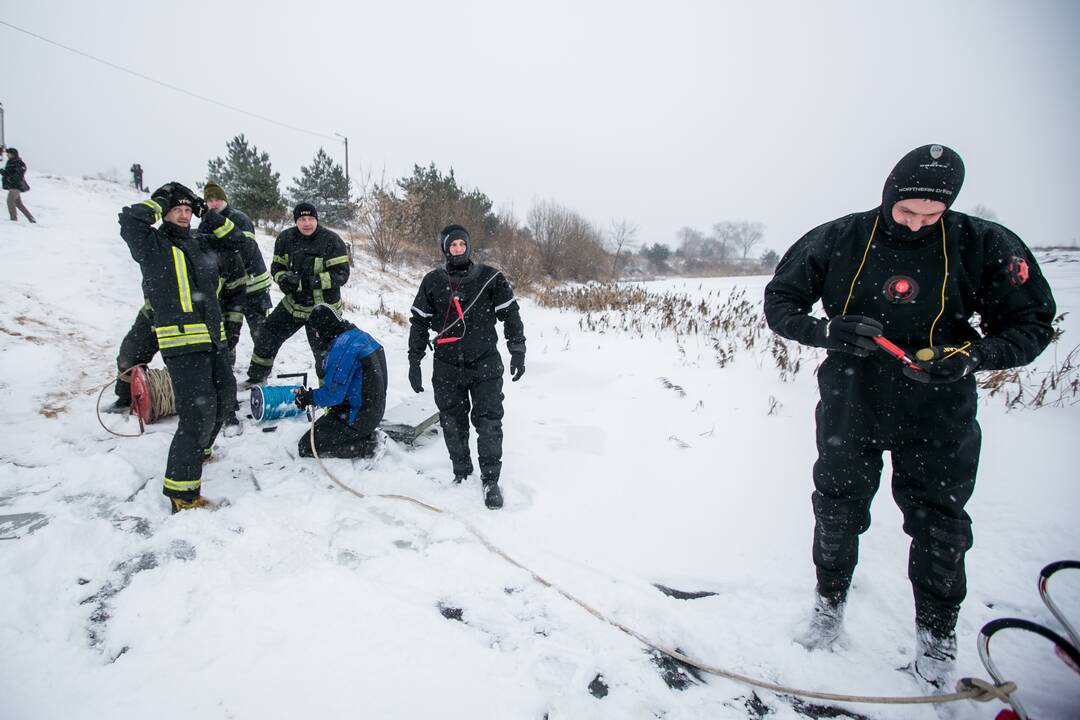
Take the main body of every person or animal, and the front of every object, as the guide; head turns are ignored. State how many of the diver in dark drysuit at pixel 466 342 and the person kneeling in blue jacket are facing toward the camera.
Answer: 1

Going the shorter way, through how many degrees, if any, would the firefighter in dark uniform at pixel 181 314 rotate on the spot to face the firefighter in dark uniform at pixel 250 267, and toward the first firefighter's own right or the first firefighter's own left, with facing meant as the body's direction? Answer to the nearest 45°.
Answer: approximately 135° to the first firefighter's own left

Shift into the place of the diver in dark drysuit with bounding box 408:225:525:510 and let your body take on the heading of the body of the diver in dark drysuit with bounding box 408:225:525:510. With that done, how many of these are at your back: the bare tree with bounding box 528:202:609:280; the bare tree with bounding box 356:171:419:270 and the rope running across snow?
2

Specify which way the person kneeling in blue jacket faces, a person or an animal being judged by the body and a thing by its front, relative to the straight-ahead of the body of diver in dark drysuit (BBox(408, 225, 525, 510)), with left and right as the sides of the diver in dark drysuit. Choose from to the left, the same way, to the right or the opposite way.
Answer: to the right

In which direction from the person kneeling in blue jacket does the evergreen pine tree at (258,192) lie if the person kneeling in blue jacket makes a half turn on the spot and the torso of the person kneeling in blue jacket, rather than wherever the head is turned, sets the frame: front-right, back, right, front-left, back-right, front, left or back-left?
left

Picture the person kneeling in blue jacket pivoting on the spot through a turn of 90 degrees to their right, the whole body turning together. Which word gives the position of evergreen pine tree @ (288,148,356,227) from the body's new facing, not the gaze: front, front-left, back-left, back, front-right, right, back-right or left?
front

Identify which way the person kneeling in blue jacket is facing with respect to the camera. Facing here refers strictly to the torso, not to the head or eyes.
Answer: to the viewer's left

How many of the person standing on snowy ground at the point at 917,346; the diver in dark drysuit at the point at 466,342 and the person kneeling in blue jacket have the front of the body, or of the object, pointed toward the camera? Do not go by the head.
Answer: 2

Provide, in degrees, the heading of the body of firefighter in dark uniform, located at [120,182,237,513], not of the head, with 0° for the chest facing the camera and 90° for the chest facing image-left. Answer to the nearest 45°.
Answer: approximately 315°

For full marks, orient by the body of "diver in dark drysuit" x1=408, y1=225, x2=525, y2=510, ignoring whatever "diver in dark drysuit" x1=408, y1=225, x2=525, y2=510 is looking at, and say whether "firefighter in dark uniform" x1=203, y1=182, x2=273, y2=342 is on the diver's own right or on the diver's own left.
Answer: on the diver's own right

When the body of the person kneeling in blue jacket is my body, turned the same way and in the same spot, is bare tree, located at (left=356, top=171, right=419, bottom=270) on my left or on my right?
on my right

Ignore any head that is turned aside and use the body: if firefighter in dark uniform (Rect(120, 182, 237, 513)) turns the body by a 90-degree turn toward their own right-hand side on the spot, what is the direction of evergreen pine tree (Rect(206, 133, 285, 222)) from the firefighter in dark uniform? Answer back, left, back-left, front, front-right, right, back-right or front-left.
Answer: back-right
